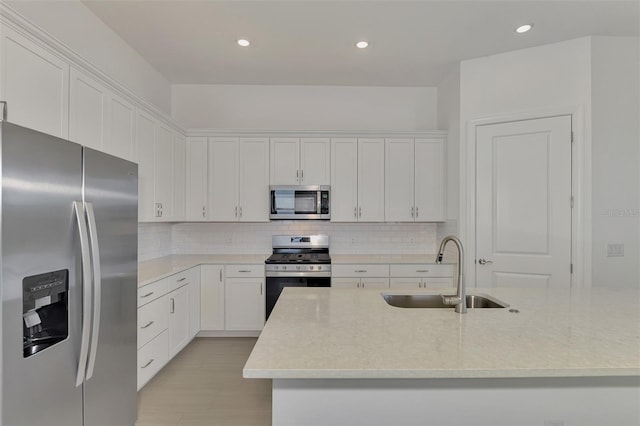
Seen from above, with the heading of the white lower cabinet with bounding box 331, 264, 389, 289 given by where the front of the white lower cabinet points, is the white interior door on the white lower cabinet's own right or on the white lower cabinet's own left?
on the white lower cabinet's own left

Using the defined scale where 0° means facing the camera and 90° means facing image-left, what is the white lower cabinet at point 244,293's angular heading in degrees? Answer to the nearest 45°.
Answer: approximately 0°

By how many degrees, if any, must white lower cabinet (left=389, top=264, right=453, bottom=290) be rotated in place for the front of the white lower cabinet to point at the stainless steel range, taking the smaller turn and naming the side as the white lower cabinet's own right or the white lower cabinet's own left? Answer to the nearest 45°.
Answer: approximately 90° to the white lower cabinet's own right

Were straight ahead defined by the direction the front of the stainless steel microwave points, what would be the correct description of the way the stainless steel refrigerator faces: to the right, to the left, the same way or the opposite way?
to the left

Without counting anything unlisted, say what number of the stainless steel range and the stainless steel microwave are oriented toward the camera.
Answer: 2

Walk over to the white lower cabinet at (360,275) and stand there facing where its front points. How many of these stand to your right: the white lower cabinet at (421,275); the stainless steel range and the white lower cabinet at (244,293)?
2

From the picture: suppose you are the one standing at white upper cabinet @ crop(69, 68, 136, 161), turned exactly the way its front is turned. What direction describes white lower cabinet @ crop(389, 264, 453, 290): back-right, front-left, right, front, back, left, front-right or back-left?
front-left

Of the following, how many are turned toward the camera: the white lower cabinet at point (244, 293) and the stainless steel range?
2

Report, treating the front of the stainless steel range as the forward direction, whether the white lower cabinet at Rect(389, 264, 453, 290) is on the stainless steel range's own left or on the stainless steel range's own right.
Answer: on the stainless steel range's own left

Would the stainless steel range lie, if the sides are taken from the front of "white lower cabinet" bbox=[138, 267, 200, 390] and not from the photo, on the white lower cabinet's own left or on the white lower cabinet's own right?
on the white lower cabinet's own left
